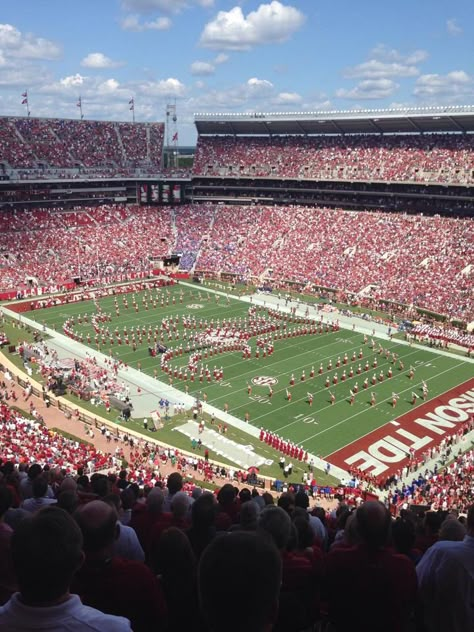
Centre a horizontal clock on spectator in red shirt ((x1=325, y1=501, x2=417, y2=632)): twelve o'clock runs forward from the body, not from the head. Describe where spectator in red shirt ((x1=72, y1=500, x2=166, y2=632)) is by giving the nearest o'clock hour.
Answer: spectator in red shirt ((x1=72, y1=500, x2=166, y2=632)) is roughly at 8 o'clock from spectator in red shirt ((x1=325, y1=501, x2=417, y2=632)).

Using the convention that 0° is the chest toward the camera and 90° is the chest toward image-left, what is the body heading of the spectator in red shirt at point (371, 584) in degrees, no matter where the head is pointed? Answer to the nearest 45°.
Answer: approximately 180°

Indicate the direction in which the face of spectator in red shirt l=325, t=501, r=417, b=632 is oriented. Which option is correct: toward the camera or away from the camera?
away from the camera

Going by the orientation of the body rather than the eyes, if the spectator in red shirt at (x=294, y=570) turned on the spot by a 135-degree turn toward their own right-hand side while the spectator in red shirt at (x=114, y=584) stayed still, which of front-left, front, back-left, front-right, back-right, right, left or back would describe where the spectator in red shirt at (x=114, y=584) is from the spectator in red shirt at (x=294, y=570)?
right

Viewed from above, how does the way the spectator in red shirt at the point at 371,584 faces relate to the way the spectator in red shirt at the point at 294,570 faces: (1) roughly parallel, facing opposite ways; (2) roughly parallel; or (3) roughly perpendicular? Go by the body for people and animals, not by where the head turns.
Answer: roughly parallel

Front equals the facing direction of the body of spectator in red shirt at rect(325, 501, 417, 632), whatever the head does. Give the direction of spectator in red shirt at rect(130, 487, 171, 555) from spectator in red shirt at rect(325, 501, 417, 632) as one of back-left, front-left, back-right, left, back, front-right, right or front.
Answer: front-left

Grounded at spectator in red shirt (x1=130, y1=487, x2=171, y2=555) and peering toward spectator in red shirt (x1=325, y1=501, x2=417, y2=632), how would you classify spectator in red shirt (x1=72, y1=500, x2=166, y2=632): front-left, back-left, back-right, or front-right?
front-right

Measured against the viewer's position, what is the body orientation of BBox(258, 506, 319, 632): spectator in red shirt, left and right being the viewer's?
facing away from the viewer

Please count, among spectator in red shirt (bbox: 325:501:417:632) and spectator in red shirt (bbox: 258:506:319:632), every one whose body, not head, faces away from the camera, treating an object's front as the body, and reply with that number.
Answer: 2

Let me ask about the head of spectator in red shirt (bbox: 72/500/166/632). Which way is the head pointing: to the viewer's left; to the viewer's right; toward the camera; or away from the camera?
away from the camera
